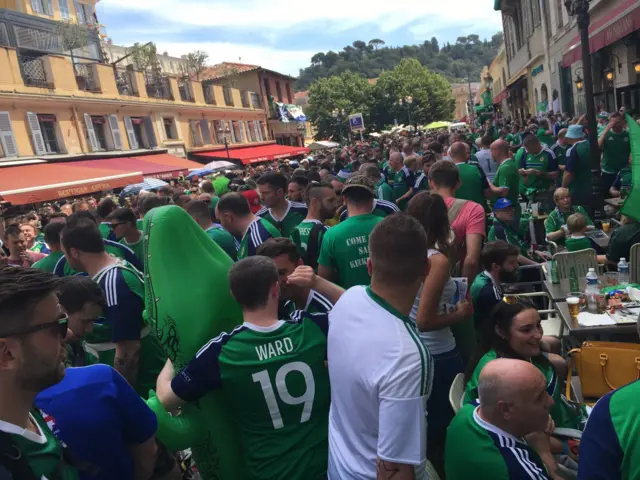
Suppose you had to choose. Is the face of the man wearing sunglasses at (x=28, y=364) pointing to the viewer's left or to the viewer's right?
to the viewer's right

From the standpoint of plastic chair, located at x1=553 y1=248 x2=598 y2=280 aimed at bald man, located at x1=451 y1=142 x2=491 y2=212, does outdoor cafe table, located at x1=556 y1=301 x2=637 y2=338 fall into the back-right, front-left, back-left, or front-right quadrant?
back-left

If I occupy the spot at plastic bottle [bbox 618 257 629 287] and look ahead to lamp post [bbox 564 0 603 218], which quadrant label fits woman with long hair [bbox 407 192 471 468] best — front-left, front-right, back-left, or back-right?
back-left

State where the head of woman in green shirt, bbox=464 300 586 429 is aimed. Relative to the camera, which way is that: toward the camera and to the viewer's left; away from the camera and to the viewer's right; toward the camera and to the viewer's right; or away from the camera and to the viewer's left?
toward the camera and to the viewer's right

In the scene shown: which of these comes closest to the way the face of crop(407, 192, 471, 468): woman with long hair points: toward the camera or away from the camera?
away from the camera

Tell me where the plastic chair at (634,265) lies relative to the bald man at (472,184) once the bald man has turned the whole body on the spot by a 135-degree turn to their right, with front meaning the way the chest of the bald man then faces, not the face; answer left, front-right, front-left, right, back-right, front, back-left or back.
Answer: front

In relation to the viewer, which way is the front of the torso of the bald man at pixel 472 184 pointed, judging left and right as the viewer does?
facing away from the viewer

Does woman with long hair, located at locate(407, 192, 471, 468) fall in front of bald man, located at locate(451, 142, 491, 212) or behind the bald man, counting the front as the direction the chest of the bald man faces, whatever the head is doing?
behind

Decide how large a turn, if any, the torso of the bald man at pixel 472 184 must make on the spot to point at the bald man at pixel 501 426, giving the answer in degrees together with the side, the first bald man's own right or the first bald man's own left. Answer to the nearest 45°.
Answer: approximately 180°
